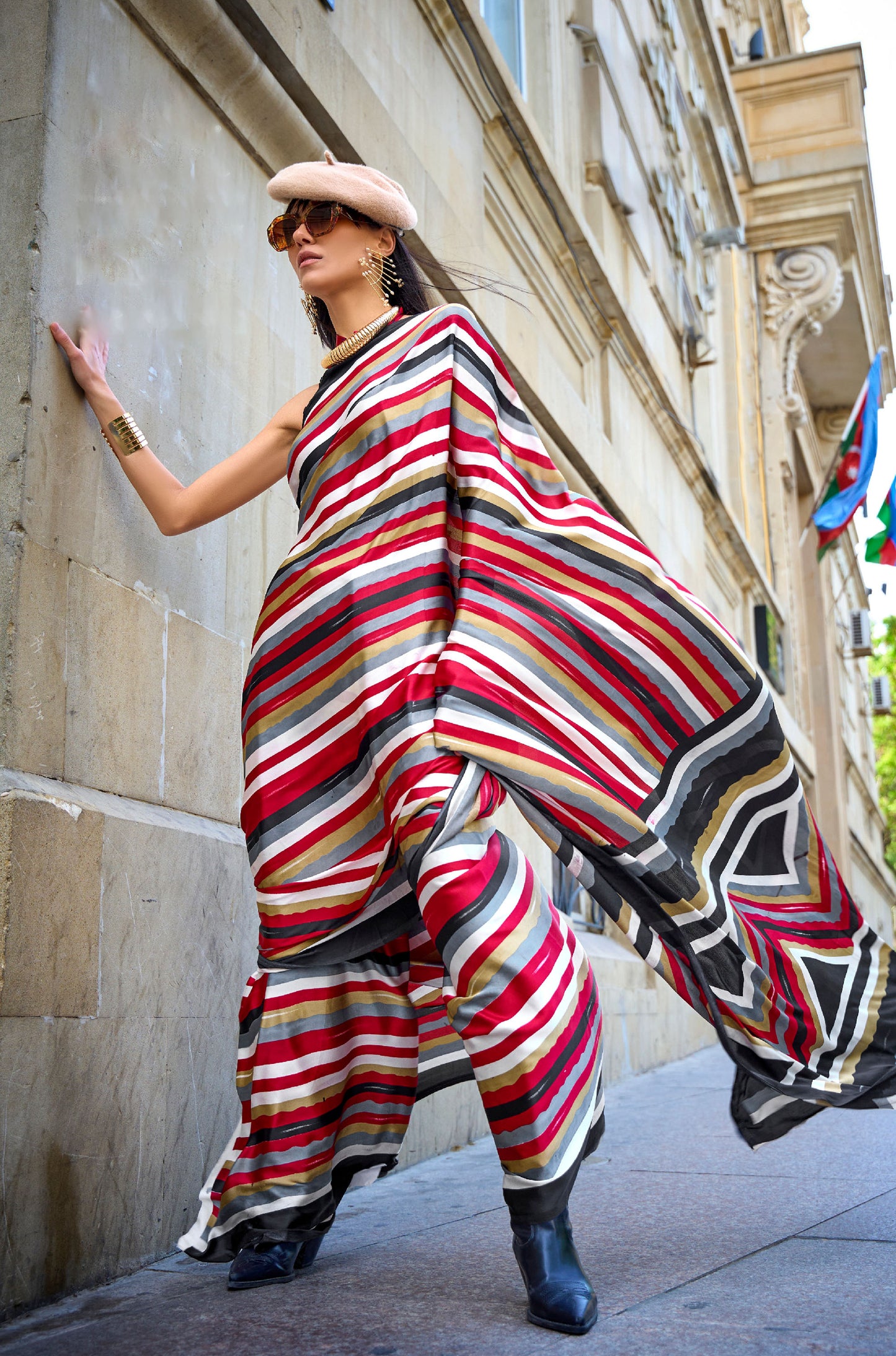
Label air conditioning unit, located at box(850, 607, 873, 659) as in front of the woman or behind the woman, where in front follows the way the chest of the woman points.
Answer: behind

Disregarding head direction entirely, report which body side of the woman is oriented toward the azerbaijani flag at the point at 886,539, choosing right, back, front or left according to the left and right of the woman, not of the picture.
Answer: back

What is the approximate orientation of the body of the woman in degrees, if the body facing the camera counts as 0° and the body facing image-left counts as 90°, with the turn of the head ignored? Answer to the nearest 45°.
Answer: approximately 45°

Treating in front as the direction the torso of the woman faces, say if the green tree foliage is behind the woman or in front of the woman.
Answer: behind

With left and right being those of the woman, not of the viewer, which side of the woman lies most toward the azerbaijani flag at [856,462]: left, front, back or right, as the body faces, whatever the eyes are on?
back
